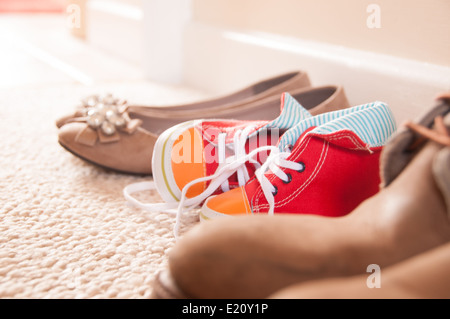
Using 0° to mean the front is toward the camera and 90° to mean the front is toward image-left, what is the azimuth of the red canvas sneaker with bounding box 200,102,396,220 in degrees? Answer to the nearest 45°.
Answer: approximately 90°
